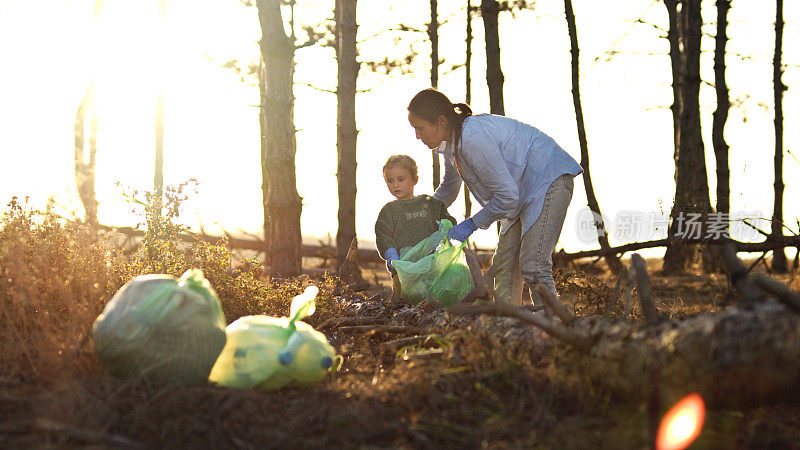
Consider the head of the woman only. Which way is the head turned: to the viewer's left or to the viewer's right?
to the viewer's left

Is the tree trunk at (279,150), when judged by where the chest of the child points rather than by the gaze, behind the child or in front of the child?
behind

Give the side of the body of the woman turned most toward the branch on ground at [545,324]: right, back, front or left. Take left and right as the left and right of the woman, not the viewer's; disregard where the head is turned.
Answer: left

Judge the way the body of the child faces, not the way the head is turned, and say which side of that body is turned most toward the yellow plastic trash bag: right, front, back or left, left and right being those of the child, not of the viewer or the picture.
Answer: front

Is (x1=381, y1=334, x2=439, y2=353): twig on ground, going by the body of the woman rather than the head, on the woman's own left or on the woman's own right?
on the woman's own left

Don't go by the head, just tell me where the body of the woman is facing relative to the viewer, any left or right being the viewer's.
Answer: facing to the left of the viewer

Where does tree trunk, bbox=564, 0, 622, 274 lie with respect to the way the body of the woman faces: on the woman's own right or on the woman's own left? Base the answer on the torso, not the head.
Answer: on the woman's own right

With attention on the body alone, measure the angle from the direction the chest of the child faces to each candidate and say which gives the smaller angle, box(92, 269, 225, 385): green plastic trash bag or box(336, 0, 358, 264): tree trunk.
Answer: the green plastic trash bag

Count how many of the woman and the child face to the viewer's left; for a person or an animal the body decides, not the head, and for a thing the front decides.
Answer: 1

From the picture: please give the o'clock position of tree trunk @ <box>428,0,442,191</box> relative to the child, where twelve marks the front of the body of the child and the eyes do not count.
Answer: The tree trunk is roughly at 6 o'clock from the child.

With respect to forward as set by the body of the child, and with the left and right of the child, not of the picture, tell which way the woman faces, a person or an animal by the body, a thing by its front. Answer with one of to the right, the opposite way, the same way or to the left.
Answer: to the right

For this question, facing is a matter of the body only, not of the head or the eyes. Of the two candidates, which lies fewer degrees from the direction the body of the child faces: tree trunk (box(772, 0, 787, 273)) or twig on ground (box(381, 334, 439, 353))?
the twig on ground

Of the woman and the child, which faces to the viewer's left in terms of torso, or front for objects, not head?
the woman

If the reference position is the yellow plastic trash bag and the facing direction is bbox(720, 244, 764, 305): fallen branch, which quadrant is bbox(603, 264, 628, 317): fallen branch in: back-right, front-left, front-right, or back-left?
front-left

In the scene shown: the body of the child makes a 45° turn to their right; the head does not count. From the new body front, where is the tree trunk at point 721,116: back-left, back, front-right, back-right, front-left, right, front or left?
back

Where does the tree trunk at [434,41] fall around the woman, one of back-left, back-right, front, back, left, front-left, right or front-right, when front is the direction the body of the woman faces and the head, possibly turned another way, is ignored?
right

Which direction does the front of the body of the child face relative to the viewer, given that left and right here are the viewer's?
facing the viewer

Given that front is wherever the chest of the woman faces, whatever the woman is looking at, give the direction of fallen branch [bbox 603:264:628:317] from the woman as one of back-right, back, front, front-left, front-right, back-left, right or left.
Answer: back-left

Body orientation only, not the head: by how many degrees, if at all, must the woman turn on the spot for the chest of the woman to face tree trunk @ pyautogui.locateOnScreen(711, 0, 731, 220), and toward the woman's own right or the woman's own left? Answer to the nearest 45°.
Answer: approximately 135° to the woman's own right
